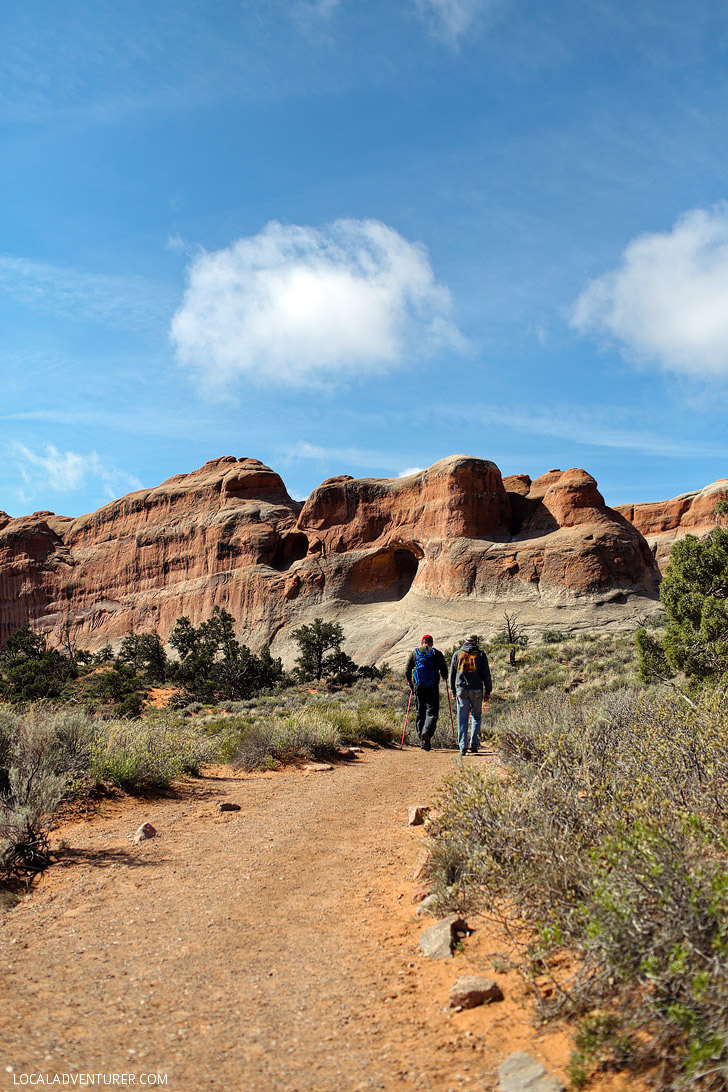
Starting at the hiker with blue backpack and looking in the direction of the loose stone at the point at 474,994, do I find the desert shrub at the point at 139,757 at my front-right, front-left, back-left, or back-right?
front-right

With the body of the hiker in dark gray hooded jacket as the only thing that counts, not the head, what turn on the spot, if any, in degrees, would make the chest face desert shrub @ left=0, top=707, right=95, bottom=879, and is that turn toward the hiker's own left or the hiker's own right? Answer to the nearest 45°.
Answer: approximately 135° to the hiker's own left

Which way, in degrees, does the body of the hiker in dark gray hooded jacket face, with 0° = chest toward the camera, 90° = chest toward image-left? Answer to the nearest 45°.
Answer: approximately 180°

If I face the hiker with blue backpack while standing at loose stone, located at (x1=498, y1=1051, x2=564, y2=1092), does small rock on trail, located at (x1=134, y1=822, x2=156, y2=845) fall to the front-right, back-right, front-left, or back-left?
front-left

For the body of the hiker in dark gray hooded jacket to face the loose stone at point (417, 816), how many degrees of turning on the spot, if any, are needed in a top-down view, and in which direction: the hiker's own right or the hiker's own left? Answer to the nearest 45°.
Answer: approximately 180°

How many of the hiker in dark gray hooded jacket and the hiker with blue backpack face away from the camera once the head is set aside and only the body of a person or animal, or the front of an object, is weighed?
2

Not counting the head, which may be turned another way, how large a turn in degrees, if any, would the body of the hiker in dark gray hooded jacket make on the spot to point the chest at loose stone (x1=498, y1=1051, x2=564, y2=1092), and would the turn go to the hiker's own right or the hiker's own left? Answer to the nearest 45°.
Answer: approximately 180°

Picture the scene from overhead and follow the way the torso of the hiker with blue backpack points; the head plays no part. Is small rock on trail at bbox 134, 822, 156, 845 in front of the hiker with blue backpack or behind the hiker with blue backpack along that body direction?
behind

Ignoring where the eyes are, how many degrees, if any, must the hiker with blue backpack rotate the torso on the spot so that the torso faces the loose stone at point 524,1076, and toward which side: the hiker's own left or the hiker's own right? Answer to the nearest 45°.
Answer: approximately 180°

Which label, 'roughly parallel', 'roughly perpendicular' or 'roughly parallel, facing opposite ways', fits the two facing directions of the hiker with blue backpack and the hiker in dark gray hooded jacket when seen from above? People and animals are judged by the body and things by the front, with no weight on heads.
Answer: roughly parallel

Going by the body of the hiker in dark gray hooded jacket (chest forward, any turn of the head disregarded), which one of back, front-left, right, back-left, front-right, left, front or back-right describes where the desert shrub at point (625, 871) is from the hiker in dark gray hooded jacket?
back

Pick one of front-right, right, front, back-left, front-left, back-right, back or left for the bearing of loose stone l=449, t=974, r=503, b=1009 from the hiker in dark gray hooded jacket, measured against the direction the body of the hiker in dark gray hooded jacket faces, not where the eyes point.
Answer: back

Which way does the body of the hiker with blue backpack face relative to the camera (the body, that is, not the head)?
away from the camera
